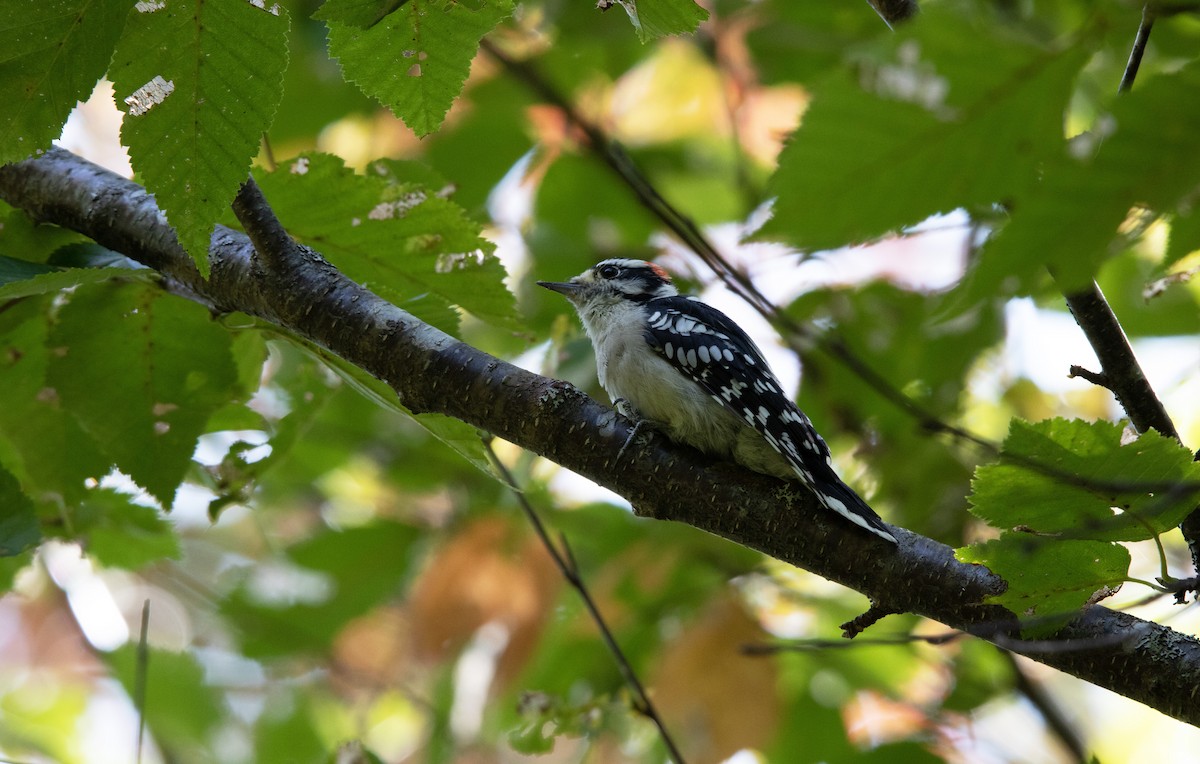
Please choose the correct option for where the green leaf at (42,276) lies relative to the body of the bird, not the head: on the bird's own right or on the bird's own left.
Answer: on the bird's own left

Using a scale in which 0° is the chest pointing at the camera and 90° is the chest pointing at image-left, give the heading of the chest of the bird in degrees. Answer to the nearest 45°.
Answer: approximately 90°
